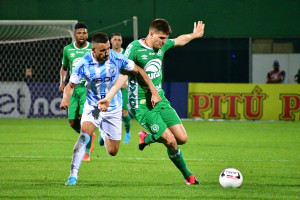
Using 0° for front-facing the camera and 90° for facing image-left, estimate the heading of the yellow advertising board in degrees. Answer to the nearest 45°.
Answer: approximately 0°

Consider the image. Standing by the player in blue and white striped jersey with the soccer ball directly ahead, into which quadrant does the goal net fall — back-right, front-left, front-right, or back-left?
back-left

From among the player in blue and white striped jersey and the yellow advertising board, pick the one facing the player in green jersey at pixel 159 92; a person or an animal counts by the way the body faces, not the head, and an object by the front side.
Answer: the yellow advertising board

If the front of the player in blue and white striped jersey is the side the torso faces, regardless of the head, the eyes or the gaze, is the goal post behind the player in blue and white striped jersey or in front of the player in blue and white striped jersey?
behind

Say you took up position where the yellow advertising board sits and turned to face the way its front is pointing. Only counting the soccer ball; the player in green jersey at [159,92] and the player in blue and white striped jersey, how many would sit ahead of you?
3

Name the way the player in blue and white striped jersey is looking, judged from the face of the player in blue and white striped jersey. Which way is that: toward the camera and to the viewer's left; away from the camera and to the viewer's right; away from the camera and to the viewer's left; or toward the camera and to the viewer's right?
toward the camera and to the viewer's right
